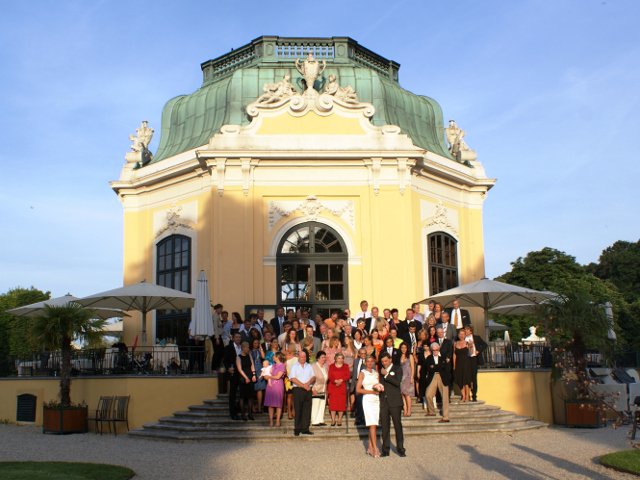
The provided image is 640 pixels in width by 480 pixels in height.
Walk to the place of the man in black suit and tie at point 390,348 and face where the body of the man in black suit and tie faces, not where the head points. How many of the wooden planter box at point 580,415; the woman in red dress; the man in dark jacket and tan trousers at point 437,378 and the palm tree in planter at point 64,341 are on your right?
2

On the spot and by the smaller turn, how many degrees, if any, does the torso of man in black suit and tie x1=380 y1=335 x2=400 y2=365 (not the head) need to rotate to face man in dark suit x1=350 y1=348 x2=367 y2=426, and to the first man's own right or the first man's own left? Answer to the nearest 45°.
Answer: approximately 45° to the first man's own right

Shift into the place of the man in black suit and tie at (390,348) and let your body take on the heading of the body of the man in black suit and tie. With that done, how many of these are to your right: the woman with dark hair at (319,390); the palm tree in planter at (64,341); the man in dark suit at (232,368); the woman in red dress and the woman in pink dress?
5

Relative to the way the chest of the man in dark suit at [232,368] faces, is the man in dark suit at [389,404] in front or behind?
in front

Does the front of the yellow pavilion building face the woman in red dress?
yes

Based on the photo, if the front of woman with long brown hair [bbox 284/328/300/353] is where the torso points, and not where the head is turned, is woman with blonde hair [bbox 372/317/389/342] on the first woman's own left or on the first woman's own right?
on the first woman's own left

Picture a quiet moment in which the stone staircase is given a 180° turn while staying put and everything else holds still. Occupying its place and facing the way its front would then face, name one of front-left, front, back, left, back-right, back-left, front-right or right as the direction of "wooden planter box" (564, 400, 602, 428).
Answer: right

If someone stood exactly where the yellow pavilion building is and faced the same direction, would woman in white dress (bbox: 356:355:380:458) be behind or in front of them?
in front

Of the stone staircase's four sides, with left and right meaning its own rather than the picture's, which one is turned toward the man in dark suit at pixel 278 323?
back

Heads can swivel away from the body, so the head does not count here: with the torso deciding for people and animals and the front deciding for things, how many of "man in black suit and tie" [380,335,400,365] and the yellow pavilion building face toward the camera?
2

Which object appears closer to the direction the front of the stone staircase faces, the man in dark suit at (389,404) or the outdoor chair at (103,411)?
the man in dark suit

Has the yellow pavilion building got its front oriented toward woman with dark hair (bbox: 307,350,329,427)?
yes
